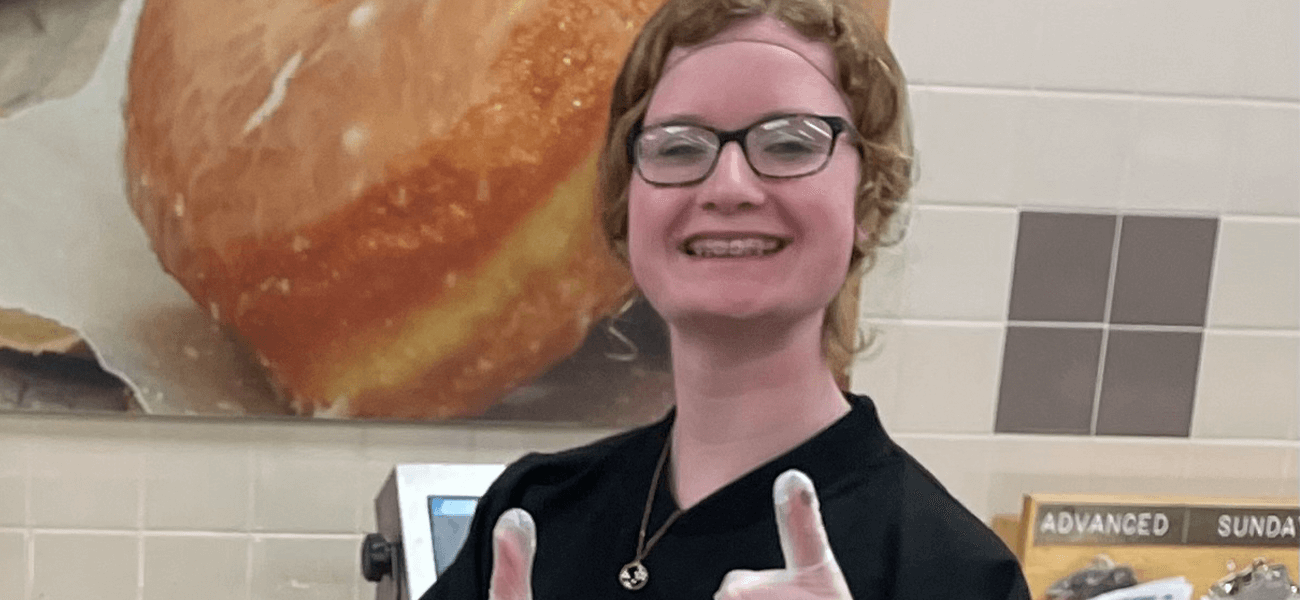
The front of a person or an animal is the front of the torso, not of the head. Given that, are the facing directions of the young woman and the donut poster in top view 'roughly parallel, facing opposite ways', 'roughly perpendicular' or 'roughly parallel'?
roughly parallel

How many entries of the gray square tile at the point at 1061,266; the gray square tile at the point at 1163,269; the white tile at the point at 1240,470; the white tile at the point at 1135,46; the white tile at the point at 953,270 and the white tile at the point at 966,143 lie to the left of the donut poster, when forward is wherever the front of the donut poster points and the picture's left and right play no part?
6

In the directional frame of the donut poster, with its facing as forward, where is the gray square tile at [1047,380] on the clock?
The gray square tile is roughly at 9 o'clock from the donut poster.

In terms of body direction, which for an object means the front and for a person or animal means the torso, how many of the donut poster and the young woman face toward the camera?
2

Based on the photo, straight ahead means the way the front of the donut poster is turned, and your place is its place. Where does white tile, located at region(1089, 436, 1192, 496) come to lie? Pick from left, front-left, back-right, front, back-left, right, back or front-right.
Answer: left

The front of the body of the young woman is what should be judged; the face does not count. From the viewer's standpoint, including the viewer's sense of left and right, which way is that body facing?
facing the viewer

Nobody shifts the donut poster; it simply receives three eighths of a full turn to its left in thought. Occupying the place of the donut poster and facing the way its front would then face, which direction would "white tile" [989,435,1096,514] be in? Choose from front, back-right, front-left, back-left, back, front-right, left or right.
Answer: front-right

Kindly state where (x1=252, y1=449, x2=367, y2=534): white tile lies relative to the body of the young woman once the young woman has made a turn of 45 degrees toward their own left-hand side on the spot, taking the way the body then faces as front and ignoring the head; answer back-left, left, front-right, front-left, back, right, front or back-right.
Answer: back

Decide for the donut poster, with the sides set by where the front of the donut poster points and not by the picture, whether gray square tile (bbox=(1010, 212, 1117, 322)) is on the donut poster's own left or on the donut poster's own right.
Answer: on the donut poster's own left

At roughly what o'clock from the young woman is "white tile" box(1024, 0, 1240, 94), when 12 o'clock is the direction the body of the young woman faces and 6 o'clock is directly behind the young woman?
The white tile is roughly at 7 o'clock from the young woman.

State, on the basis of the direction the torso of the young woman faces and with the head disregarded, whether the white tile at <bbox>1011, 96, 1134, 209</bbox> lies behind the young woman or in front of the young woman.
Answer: behind

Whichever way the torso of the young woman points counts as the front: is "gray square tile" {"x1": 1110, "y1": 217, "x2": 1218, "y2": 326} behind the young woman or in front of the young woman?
behind

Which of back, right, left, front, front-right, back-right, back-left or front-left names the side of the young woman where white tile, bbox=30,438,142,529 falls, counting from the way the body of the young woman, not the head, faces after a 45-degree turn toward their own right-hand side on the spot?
right

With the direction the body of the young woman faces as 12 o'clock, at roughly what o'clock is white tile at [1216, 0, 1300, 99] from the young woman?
The white tile is roughly at 7 o'clock from the young woman.

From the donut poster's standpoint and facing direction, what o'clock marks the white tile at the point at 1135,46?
The white tile is roughly at 9 o'clock from the donut poster.
